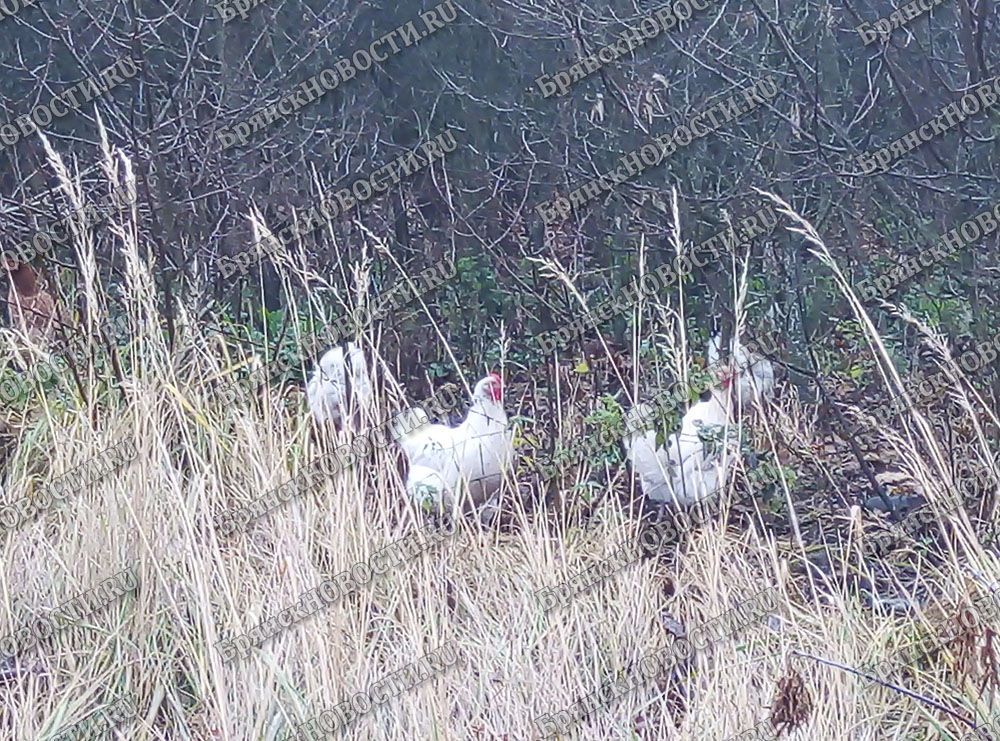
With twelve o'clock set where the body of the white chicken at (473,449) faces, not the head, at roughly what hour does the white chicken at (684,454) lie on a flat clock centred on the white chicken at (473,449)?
the white chicken at (684,454) is roughly at 1 o'clock from the white chicken at (473,449).

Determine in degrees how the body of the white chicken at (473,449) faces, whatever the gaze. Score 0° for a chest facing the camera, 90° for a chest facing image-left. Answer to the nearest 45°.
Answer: approximately 270°
